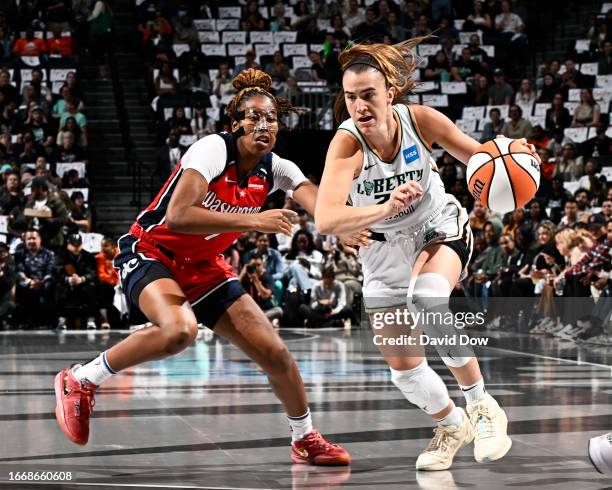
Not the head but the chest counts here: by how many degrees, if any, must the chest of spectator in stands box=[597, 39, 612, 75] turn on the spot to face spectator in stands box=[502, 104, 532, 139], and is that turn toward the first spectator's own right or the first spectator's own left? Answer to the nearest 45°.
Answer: approximately 45° to the first spectator's own right

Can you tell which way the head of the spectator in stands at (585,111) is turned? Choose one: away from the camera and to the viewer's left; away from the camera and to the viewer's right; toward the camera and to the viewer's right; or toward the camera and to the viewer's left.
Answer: toward the camera and to the viewer's left

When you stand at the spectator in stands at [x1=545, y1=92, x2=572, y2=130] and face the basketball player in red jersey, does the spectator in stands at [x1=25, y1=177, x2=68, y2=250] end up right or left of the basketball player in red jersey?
right

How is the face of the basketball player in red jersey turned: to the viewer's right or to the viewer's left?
to the viewer's right

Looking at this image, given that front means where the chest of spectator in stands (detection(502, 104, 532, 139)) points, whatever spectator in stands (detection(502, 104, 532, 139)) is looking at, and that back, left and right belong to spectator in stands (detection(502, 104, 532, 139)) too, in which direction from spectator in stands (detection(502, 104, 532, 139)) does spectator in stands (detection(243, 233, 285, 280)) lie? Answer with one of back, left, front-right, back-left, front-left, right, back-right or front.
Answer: front-right

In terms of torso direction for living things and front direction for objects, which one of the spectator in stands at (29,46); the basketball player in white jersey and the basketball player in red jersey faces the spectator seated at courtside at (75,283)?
the spectator in stands at (29,46)

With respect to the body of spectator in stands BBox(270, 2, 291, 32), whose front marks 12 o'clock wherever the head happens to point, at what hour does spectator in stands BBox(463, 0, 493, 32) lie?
spectator in stands BBox(463, 0, 493, 32) is roughly at 9 o'clock from spectator in stands BBox(270, 2, 291, 32).

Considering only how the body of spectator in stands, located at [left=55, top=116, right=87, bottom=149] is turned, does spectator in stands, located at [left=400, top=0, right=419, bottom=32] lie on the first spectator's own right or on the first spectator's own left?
on the first spectator's own left

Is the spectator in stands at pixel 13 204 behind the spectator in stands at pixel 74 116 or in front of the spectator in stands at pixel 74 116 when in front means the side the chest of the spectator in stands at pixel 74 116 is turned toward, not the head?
in front

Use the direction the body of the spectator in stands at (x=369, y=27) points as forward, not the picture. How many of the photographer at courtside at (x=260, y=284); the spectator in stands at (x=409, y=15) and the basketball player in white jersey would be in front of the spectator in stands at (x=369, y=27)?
2
